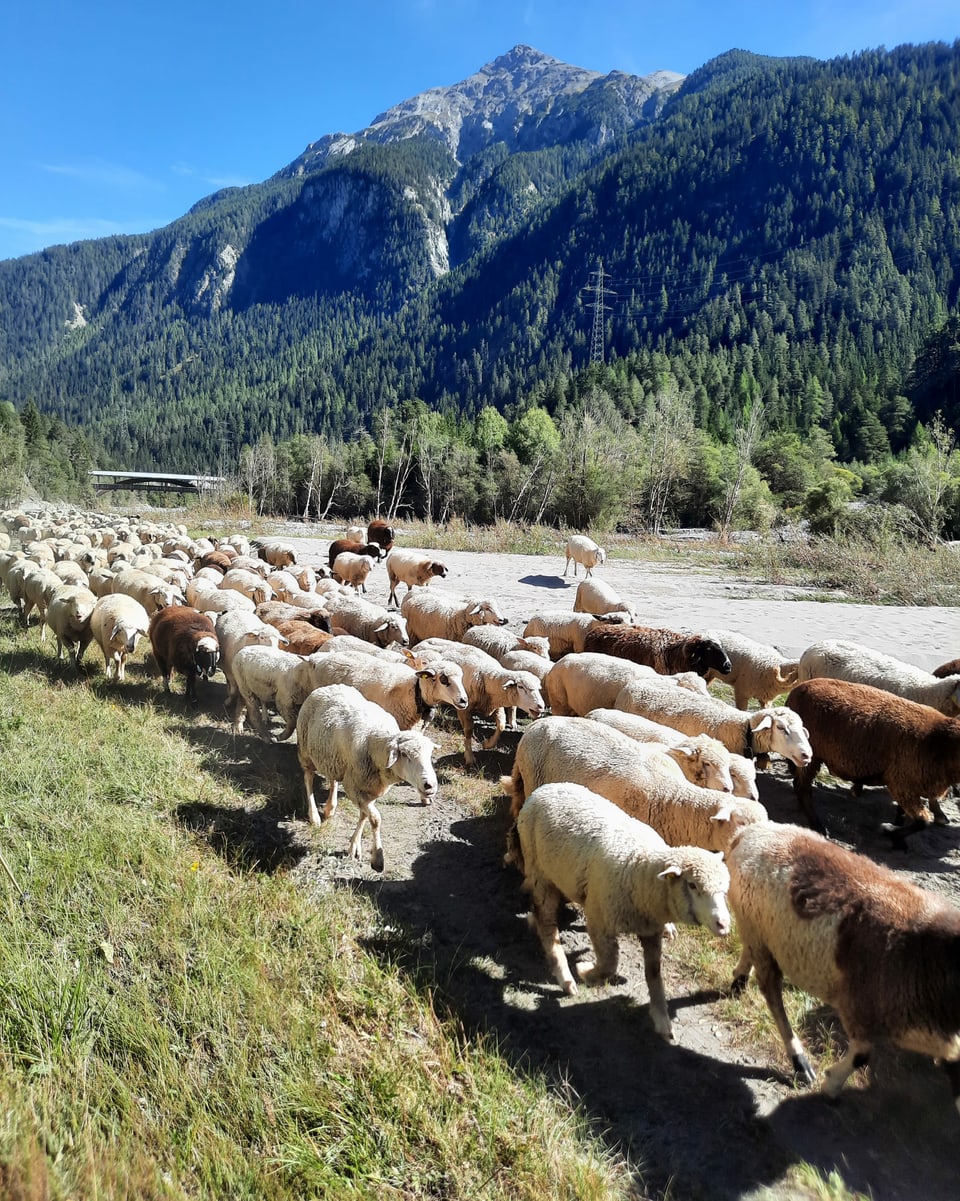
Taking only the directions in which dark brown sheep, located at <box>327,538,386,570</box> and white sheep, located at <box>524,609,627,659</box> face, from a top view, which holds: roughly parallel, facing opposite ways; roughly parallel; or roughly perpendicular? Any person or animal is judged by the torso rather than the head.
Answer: roughly parallel

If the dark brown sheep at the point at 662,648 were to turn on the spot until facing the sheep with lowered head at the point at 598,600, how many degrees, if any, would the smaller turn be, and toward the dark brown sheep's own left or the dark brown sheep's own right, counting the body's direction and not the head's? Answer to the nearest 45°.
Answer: approximately 90° to the dark brown sheep's own left

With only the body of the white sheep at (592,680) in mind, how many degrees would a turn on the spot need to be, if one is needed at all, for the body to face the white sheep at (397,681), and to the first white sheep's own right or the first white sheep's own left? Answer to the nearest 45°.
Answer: approximately 135° to the first white sheep's own right

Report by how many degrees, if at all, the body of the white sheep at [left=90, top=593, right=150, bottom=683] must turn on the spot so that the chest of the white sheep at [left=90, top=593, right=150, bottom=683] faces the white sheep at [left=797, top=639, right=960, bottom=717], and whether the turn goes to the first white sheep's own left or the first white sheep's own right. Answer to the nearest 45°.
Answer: approximately 45° to the first white sheep's own left

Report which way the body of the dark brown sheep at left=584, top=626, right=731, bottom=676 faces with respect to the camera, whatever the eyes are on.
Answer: to the viewer's right

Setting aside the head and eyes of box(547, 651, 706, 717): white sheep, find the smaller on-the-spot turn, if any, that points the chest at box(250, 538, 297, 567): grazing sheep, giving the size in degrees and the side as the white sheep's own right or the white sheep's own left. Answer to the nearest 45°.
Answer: approximately 135° to the white sheep's own left

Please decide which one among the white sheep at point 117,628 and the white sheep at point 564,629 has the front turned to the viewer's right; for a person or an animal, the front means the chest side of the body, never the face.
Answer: the white sheep at point 564,629

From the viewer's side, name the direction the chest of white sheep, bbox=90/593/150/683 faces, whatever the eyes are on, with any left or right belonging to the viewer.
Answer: facing the viewer

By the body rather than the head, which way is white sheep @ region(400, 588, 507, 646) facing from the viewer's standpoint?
to the viewer's right

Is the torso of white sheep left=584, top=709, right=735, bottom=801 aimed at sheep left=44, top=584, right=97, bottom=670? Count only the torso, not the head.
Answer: no

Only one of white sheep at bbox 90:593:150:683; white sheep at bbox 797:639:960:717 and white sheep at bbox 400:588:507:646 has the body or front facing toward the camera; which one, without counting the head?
white sheep at bbox 90:593:150:683

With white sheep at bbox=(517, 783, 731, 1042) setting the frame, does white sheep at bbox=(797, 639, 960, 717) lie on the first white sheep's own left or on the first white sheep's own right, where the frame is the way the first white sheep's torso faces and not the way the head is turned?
on the first white sheep's own left

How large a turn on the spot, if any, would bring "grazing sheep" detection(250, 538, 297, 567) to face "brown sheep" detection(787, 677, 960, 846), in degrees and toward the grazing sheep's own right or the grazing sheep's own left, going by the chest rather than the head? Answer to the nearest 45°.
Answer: approximately 45° to the grazing sheep's own right

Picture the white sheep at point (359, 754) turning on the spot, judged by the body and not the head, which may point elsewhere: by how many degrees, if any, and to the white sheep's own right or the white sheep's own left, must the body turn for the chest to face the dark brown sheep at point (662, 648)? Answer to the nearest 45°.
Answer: approximately 90° to the white sheep's own left

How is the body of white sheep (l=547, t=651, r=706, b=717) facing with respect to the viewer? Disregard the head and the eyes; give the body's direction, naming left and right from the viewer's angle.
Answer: facing to the right of the viewer

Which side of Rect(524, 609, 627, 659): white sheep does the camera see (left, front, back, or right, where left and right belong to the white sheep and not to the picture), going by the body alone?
right
